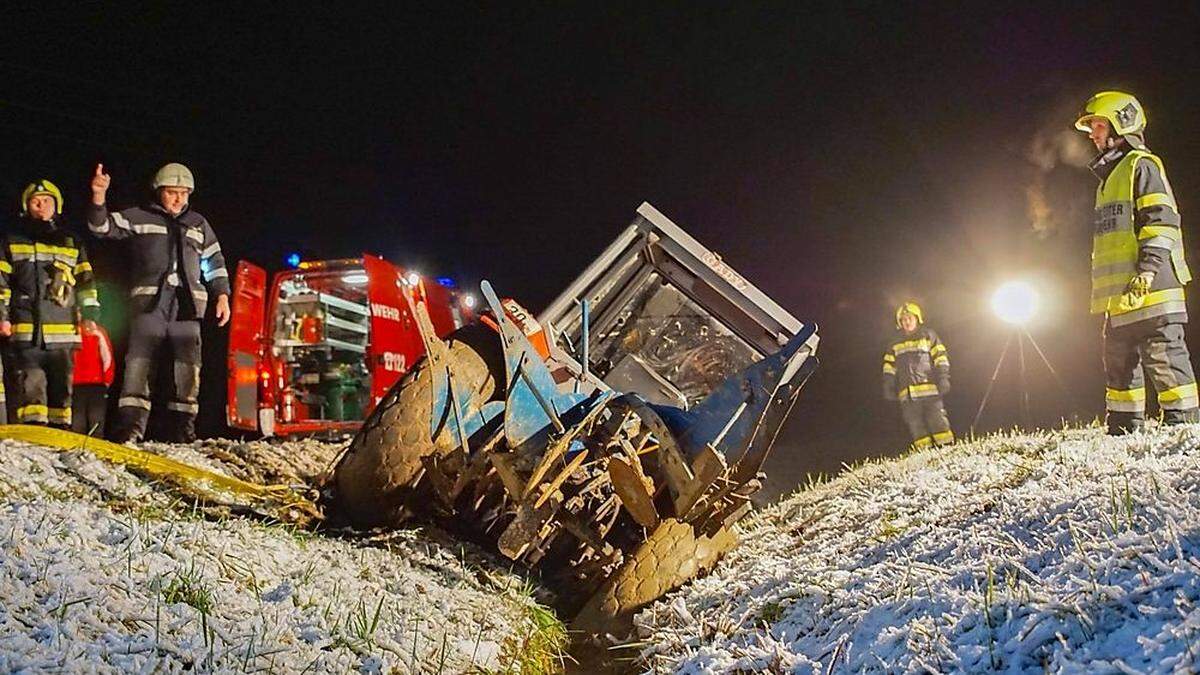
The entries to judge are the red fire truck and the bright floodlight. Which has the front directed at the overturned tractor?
the bright floodlight

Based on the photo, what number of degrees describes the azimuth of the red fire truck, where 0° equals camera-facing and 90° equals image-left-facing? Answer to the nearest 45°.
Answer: approximately 225°

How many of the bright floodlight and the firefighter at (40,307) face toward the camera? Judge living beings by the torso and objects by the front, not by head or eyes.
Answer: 2

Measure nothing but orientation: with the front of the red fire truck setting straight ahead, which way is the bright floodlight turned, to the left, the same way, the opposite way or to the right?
the opposite way

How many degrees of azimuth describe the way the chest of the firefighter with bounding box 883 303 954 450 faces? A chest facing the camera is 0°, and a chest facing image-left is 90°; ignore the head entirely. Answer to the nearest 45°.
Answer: approximately 0°

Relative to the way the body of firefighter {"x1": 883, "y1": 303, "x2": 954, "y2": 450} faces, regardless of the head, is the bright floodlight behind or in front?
behind

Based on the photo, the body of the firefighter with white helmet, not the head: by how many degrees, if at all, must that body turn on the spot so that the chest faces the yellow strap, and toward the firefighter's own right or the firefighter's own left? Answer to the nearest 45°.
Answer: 0° — they already face it

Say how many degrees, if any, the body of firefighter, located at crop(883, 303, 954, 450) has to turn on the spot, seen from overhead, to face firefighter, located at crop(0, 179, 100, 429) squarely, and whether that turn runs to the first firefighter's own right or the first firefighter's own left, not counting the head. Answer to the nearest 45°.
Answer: approximately 45° to the first firefighter's own right
